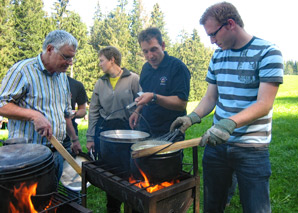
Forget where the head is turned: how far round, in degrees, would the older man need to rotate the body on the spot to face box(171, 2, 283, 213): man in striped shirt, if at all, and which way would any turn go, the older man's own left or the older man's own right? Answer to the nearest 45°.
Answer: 0° — they already face them

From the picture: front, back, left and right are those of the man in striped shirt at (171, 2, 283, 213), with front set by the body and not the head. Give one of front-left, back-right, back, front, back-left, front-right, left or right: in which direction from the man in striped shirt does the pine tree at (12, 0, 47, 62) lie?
right

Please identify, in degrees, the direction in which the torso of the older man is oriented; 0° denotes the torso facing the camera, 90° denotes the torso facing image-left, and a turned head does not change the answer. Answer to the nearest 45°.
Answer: approximately 315°

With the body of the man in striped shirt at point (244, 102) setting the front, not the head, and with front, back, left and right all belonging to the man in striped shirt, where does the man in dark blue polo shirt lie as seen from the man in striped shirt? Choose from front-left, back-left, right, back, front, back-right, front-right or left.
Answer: right

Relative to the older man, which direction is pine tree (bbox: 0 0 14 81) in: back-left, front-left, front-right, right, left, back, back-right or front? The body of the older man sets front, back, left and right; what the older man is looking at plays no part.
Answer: back-left

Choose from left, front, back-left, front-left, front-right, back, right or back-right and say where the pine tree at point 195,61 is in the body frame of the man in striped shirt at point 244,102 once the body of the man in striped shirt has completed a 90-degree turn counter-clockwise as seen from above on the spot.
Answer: back-left

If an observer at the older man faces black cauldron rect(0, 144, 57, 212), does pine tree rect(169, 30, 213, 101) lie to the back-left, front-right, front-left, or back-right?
back-left

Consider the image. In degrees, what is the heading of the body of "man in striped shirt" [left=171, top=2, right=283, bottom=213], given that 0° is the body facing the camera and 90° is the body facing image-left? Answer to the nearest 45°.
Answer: approximately 45°

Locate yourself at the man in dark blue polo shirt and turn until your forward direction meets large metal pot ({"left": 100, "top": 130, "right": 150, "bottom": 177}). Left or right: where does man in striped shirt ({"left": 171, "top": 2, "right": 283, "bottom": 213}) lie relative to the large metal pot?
left

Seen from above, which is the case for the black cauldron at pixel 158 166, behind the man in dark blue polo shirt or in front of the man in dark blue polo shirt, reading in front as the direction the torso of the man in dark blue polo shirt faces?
in front

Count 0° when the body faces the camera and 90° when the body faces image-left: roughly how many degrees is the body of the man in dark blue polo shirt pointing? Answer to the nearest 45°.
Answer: approximately 45°

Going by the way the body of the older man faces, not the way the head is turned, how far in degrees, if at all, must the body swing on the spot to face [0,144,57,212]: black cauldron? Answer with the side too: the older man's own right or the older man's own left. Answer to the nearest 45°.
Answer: approximately 45° to the older man's own right
